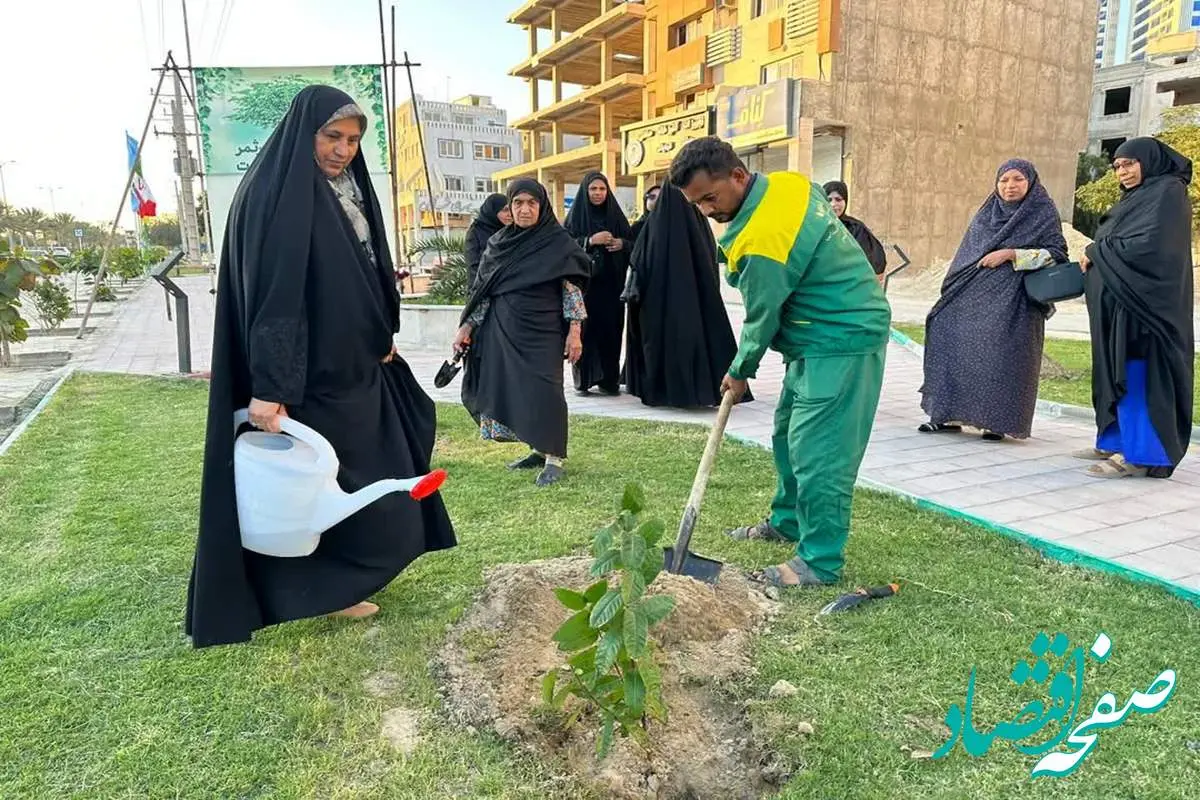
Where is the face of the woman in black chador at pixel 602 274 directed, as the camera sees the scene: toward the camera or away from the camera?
toward the camera

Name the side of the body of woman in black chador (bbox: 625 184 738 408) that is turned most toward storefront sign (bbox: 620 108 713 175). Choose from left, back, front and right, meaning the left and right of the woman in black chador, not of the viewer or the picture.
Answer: front

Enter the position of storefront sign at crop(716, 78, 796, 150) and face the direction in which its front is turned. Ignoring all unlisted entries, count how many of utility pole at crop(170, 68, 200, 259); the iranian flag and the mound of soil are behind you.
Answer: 0

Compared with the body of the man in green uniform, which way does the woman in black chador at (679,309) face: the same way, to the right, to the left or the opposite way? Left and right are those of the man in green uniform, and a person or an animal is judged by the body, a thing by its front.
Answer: to the right

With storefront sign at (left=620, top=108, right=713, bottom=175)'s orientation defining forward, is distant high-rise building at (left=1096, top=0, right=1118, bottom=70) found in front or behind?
behind

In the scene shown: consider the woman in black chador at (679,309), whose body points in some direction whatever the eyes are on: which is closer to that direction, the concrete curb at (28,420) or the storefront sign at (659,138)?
the storefront sign

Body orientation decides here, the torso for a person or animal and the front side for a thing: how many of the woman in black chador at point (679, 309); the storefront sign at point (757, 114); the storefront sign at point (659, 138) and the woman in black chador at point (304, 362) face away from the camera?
1

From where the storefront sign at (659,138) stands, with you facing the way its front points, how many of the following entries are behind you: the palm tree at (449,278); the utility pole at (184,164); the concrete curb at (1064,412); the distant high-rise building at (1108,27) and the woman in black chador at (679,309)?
1

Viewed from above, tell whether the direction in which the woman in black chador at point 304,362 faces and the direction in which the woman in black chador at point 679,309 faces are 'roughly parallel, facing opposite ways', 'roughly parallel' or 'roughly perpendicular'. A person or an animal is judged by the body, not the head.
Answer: roughly perpendicular

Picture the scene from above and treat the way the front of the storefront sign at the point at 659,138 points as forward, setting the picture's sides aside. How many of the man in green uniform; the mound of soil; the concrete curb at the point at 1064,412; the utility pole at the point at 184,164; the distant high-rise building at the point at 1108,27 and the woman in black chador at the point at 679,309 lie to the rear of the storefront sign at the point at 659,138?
1

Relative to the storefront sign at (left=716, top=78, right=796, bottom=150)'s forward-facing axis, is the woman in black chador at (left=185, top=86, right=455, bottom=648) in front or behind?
in front

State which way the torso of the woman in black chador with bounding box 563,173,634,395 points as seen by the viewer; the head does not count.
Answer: toward the camera

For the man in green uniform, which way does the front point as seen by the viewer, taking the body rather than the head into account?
to the viewer's left

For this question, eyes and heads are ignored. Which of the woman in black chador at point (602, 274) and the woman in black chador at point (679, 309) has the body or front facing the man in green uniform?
the woman in black chador at point (602, 274)

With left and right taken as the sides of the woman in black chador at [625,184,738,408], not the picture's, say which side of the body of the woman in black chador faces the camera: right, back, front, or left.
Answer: back

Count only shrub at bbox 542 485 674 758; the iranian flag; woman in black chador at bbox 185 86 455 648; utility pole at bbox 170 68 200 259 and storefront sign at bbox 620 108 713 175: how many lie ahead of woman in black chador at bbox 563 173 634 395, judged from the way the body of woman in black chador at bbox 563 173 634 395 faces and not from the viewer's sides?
2
